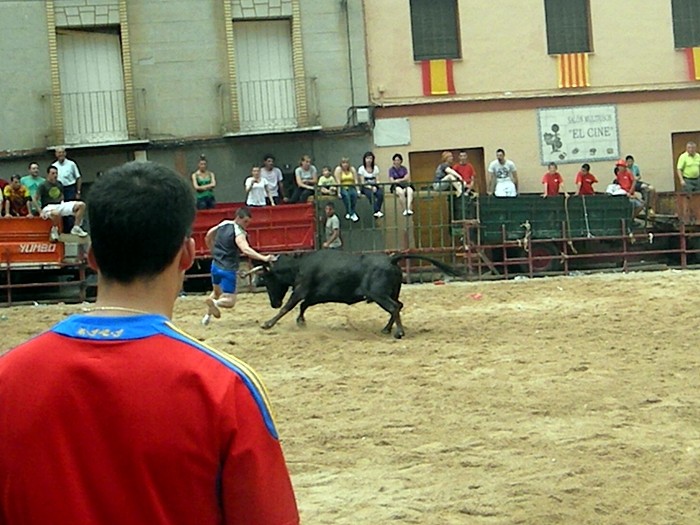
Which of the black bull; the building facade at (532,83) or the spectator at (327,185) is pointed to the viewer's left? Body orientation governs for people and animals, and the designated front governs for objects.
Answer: the black bull

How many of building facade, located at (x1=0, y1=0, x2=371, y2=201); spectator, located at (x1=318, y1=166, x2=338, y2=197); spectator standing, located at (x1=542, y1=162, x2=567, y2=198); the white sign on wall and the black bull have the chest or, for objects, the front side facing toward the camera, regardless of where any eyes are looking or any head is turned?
4

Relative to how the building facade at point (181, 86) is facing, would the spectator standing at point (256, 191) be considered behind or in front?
in front

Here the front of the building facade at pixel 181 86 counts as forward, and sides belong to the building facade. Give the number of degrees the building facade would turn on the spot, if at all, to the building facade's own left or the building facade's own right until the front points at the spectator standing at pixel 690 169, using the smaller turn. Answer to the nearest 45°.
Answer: approximately 90° to the building facade's own left

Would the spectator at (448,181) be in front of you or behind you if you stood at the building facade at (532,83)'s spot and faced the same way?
in front

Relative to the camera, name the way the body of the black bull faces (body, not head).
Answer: to the viewer's left

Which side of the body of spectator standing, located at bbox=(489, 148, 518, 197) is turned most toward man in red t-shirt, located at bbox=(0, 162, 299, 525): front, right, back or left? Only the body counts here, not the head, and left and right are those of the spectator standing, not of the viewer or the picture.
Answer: front

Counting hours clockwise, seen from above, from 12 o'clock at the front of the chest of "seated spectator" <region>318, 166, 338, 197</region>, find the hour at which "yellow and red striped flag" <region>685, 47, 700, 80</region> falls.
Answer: The yellow and red striped flag is roughly at 8 o'clock from the seated spectator.

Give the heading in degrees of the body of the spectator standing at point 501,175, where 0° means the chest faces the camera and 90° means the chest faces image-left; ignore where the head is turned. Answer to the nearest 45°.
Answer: approximately 0°

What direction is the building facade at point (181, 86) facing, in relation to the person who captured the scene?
facing the viewer

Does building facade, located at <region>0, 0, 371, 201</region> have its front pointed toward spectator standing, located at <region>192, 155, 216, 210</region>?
yes

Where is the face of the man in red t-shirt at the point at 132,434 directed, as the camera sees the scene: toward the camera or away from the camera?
away from the camera

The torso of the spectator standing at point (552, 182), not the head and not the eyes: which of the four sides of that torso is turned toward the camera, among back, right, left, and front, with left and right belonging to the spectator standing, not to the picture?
front

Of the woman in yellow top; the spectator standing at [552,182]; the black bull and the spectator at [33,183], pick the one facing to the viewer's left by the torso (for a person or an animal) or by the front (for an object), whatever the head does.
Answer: the black bull

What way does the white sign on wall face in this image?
toward the camera
